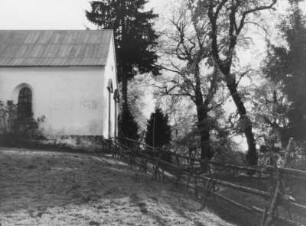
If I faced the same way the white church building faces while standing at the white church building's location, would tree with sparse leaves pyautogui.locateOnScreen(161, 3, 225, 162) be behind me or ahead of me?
ahead

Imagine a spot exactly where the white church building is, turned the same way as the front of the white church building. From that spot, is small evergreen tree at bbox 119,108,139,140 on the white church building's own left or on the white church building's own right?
on the white church building's own left

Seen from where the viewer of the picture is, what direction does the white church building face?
facing to the right of the viewer

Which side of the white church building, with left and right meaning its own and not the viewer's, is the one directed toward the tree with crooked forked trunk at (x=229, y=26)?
front

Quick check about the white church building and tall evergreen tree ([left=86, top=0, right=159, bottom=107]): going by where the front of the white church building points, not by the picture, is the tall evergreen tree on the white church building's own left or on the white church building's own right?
on the white church building's own left
